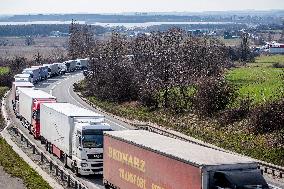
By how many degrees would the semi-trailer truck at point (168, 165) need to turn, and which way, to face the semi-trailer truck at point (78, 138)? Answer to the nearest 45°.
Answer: approximately 180°

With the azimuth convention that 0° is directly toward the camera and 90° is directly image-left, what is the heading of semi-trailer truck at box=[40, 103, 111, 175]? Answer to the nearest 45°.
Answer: approximately 315°

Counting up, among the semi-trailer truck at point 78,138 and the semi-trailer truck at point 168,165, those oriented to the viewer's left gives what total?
0

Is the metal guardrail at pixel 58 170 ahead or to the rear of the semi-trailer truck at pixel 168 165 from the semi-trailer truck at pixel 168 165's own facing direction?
to the rear

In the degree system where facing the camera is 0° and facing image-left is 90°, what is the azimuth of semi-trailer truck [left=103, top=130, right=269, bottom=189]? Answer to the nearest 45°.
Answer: approximately 315°

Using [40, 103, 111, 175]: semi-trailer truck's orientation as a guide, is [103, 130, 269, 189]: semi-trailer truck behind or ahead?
ahead
